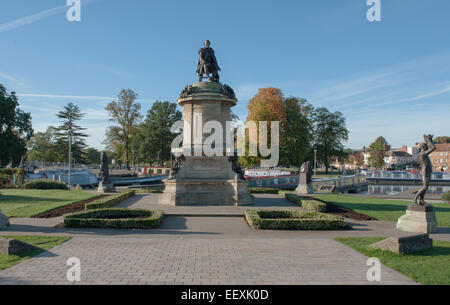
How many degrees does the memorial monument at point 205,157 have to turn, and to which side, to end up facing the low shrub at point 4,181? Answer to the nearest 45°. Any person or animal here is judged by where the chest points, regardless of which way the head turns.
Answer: approximately 135° to its right

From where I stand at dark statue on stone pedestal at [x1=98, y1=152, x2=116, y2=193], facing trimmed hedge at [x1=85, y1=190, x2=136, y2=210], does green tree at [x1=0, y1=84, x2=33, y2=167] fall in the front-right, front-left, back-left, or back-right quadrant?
back-right

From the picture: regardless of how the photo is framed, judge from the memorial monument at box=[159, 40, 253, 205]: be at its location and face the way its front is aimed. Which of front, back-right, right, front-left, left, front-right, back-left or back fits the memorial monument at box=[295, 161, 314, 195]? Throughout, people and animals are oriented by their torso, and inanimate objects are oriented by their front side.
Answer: back-left

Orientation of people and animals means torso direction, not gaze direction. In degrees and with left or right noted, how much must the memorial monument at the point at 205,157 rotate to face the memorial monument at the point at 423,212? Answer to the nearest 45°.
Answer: approximately 45° to its left

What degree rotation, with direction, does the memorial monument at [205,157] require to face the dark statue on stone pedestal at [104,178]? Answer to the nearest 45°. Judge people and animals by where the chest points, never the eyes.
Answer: approximately 135° to its right

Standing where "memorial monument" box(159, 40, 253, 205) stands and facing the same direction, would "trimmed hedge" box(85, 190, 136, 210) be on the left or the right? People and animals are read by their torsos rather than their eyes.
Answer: on its right

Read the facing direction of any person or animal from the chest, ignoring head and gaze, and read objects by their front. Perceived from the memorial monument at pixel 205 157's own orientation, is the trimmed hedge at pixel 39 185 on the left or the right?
on its right

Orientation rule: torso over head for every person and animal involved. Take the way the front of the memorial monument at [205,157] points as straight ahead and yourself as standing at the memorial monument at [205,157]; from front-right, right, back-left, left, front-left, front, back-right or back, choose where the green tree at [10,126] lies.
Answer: back-right

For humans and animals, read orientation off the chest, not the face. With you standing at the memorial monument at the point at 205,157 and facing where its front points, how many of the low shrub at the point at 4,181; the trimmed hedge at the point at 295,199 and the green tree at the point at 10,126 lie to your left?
1

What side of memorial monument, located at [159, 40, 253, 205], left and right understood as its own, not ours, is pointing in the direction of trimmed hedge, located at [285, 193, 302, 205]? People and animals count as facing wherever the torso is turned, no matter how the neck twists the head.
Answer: left

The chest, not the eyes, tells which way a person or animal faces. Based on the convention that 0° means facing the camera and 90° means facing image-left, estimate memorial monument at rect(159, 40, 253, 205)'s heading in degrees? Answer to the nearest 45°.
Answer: approximately 0°

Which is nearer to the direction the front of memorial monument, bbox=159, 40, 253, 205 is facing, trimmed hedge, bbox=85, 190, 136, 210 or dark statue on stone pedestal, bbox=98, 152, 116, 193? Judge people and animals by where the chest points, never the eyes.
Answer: the trimmed hedge
